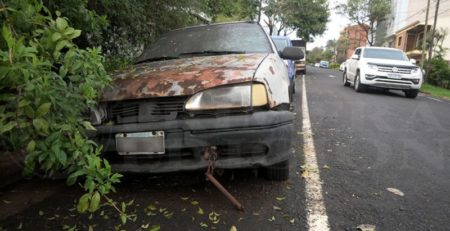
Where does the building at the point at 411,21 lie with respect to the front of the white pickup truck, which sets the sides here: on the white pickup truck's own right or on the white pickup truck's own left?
on the white pickup truck's own left

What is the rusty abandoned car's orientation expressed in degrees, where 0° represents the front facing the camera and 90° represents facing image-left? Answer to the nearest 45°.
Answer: approximately 45°

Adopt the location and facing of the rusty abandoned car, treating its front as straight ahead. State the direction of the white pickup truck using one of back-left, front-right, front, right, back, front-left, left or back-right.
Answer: back

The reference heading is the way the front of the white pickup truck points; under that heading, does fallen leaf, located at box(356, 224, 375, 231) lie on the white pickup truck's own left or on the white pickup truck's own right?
on the white pickup truck's own right

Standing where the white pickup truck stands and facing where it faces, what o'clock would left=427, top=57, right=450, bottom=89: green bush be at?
The green bush is roughly at 8 o'clock from the white pickup truck.

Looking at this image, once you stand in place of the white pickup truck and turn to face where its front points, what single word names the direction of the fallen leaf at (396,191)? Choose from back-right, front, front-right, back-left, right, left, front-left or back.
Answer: front-right

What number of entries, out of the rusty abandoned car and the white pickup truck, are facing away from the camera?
0

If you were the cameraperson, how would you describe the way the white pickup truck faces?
facing the viewer and to the right of the viewer

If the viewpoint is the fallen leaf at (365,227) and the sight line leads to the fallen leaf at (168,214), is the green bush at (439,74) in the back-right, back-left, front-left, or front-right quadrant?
back-right

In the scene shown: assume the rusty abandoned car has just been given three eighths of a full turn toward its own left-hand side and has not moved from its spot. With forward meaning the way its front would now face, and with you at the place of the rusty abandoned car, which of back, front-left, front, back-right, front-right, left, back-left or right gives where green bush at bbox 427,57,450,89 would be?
front-left

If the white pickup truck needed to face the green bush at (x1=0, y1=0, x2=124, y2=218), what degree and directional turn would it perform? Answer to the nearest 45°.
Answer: approximately 45° to its right

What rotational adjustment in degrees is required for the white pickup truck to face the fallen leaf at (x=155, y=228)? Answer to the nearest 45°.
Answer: approximately 45° to its right

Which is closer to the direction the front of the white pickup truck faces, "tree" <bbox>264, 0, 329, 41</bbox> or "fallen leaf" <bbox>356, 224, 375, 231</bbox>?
the fallen leaf

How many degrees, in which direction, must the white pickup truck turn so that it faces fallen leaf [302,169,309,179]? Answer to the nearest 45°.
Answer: approximately 45° to its right
